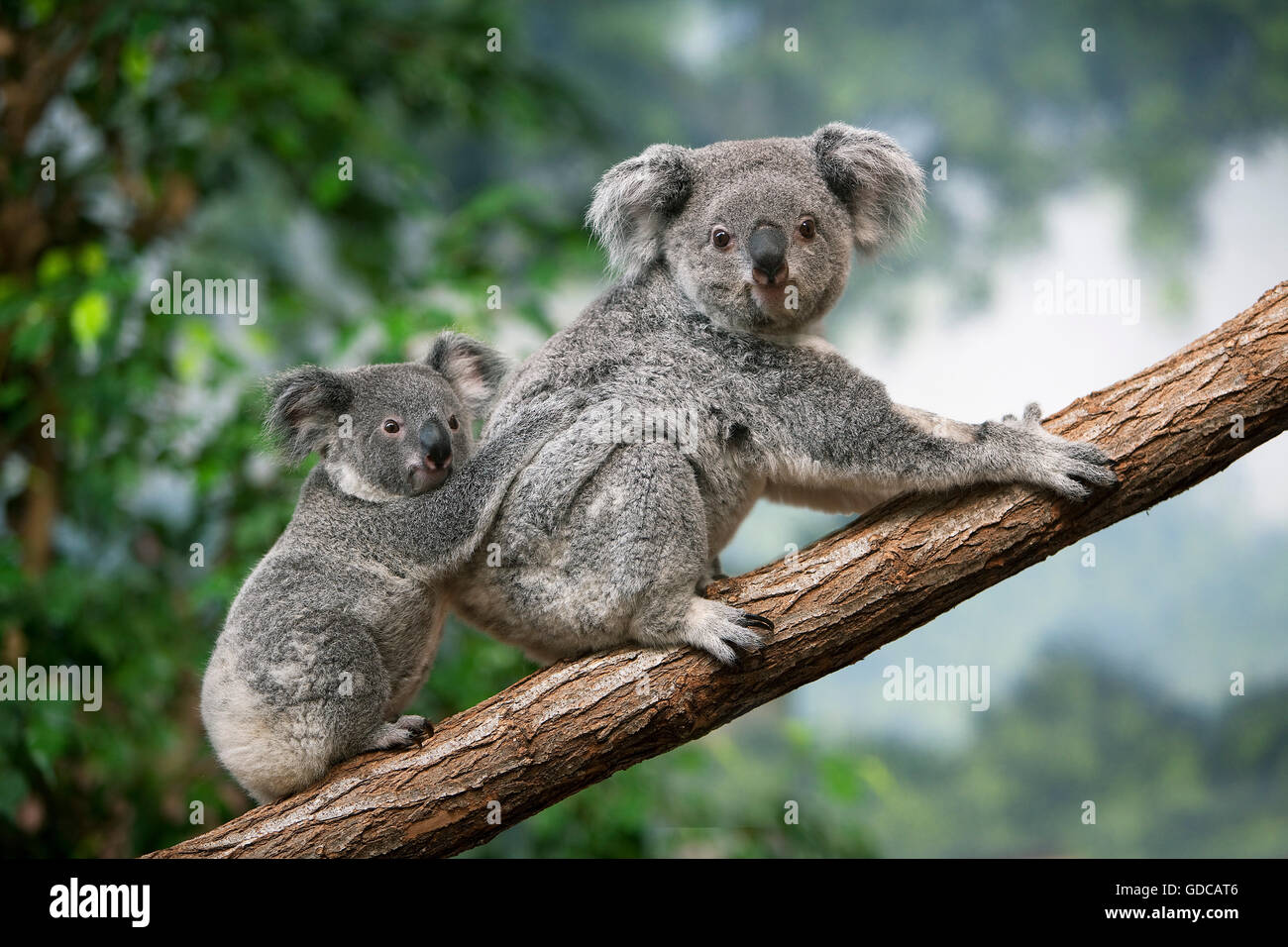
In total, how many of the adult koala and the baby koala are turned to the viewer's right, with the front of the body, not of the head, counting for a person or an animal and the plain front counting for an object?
2

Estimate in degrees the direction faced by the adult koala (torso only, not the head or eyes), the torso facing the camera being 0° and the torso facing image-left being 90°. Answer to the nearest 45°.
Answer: approximately 270°

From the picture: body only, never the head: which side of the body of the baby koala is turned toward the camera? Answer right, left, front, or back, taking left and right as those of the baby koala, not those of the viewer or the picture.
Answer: right
